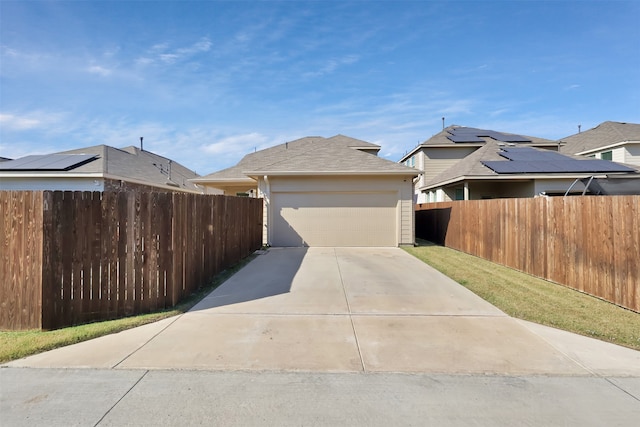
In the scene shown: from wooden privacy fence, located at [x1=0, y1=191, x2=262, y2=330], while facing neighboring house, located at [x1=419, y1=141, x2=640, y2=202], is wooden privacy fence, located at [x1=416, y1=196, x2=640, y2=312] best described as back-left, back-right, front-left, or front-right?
front-right

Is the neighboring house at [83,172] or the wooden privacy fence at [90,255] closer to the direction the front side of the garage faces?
the wooden privacy fence

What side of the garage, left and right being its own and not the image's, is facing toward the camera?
front

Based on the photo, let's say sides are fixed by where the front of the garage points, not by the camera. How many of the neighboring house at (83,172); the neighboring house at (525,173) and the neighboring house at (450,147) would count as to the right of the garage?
1

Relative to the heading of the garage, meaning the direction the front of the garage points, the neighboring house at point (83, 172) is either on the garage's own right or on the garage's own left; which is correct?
on the garage's own right

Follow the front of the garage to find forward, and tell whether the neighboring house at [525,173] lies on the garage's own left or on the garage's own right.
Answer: on the garage's own left

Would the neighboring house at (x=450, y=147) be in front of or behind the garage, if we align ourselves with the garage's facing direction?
behind

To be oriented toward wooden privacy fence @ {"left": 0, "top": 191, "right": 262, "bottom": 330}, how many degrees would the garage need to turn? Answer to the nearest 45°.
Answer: approximately 45° to its right

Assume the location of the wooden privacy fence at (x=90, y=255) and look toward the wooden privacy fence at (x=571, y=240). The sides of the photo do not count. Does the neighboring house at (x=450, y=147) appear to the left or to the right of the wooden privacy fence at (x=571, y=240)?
left

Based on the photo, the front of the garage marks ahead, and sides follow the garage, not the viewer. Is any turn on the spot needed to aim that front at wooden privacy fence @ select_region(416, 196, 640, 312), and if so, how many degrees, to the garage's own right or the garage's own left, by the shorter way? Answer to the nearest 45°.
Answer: approximately 45° to the garage's own left

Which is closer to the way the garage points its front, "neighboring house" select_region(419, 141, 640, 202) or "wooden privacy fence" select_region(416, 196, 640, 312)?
the wooden privacy fence

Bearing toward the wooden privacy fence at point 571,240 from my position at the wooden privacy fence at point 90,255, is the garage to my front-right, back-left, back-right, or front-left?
front-left
